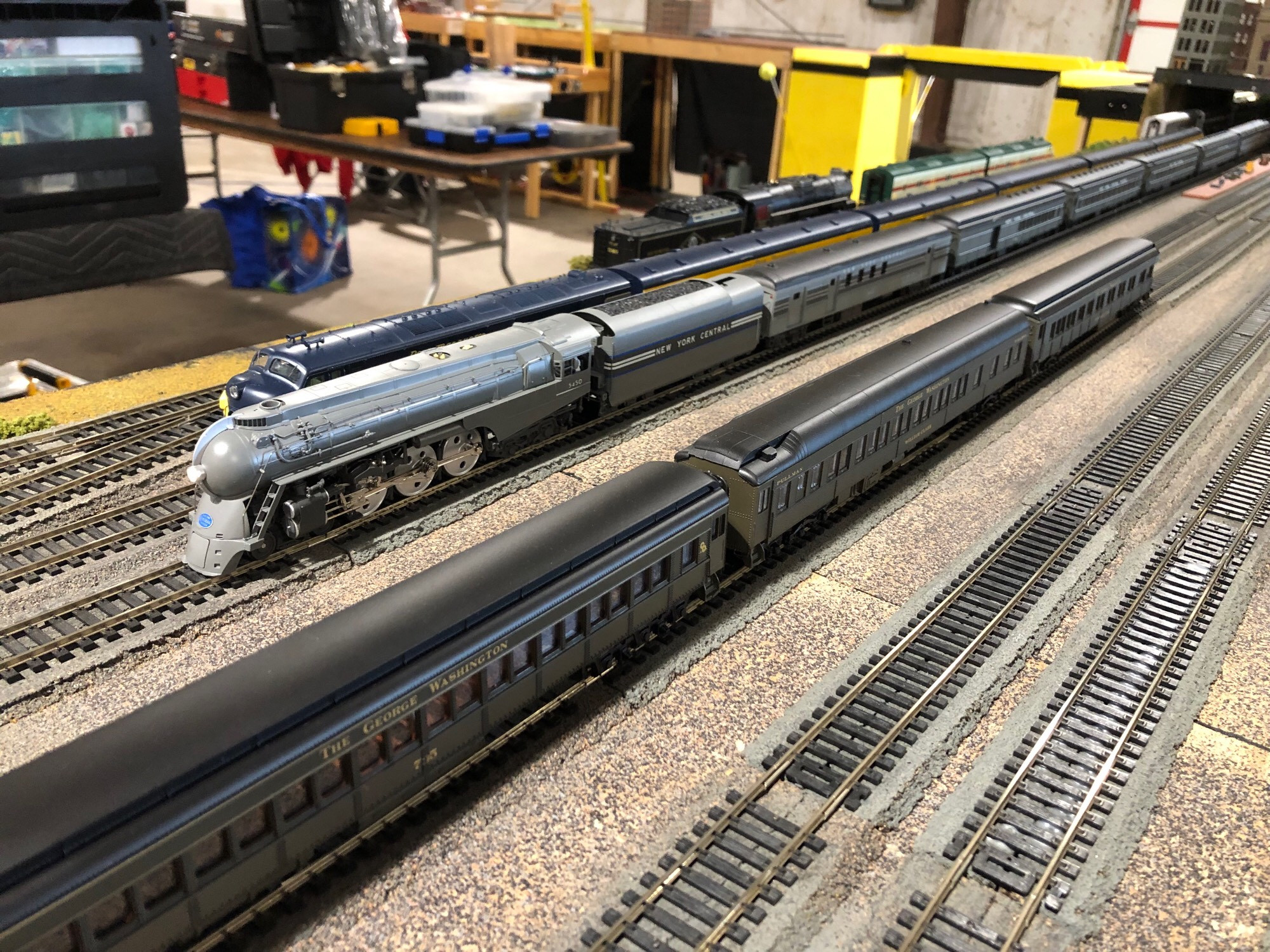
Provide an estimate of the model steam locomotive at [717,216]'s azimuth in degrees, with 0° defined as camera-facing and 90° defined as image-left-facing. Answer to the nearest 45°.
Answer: approximately 225°

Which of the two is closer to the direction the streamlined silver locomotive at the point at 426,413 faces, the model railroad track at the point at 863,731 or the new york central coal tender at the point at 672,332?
the model railroad track

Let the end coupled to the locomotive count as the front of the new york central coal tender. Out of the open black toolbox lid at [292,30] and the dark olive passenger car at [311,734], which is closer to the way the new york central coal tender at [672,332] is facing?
the dark olive passenger car

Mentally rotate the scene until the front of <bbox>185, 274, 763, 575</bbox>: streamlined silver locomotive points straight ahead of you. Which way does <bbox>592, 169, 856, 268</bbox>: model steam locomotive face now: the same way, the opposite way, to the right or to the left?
the opposite way

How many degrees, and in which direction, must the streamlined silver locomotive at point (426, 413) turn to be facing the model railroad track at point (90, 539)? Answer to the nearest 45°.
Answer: approximately 45° to its right
